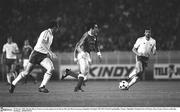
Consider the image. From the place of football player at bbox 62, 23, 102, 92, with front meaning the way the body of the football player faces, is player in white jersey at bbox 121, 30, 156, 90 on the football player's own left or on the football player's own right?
on the football player's own left

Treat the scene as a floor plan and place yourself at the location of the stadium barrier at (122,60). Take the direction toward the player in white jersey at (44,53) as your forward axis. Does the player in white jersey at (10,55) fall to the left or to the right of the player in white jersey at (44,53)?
right

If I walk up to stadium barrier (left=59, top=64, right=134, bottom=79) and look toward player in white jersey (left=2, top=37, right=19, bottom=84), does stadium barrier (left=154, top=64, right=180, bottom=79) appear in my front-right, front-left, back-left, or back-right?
back-left

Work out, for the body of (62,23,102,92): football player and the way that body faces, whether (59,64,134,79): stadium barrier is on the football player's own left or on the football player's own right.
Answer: on the football player's own left

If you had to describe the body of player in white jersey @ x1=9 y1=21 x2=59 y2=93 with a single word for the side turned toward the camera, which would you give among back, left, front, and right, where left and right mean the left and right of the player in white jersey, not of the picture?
right

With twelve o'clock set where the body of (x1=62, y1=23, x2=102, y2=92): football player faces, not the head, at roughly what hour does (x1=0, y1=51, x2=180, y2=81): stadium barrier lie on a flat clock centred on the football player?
The stadium barrier is roughly at 8 o'clock from the football player.
